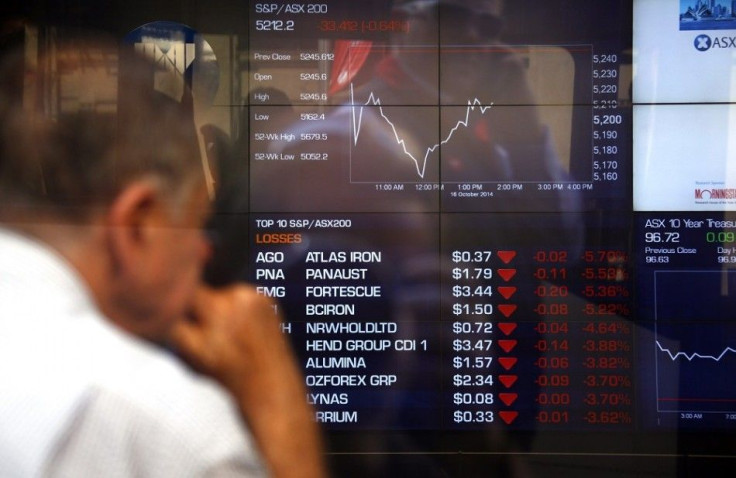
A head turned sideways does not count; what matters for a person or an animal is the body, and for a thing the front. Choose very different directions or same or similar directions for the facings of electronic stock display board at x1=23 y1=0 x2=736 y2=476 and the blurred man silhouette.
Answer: very different directions

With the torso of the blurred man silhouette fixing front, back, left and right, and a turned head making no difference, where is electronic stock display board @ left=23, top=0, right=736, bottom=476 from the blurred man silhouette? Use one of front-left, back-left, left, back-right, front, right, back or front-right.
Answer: front

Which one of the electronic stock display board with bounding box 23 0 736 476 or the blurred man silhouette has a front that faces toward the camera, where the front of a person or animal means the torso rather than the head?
the electronic stock display board

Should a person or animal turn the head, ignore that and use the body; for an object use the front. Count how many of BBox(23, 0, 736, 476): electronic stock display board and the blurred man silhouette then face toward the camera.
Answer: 1

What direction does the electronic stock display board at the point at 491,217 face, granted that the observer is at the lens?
facing the viewer

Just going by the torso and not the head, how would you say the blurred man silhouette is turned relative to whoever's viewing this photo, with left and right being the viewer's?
facing away from the viewer and to the right of the viewer

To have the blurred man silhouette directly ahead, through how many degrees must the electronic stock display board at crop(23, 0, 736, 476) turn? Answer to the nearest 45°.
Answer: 0° — it already faces them

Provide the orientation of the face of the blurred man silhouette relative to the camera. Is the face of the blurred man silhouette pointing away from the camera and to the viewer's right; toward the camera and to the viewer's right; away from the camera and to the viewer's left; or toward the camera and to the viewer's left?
away from the camera and to the viewer's right
